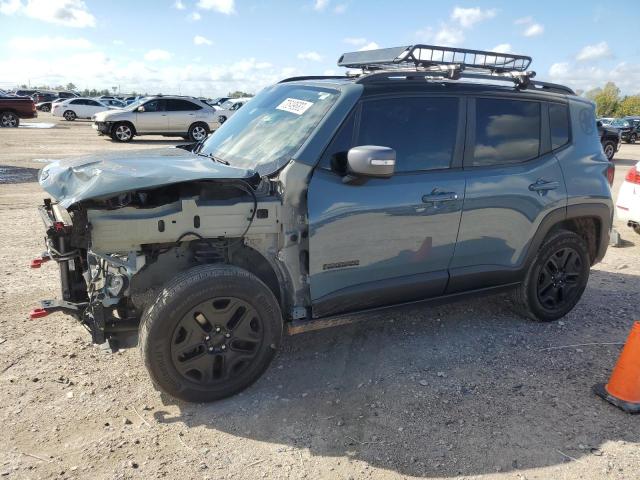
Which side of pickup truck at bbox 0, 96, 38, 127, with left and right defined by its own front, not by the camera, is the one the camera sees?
left

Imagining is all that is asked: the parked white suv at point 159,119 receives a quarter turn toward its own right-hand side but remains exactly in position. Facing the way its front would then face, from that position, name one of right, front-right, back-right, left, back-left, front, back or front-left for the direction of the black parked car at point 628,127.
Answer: right

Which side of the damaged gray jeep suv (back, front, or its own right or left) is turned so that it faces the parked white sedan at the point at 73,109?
right

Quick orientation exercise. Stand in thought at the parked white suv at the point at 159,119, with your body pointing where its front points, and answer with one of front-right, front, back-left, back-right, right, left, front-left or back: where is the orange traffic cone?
left

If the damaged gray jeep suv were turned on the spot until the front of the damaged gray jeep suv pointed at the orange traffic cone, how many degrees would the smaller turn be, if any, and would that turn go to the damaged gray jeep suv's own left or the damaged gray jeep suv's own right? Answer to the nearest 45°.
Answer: approximately 135° to the damaged gray jeep suv's own left

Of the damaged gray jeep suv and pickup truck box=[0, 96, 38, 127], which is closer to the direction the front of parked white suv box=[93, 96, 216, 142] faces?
the pickup truck

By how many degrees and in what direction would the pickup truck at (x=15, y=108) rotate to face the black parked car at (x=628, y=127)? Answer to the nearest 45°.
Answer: approximately 180°

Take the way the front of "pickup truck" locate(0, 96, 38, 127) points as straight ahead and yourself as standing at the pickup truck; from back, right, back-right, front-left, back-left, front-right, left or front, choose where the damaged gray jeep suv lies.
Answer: left

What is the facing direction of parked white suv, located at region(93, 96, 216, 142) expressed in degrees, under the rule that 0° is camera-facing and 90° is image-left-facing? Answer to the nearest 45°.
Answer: approximately 90°

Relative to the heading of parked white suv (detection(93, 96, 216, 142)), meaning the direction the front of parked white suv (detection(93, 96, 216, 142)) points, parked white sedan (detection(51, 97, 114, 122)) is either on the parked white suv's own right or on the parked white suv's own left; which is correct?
on the parked white suv's own right

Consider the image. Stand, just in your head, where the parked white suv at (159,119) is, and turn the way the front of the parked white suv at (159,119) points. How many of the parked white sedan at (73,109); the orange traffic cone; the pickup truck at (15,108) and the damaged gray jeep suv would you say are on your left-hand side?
2
